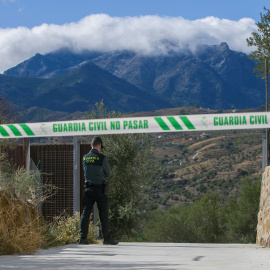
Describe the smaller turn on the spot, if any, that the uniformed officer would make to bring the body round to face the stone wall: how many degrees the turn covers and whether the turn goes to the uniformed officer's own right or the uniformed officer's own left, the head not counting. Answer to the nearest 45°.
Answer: approximately 45° to the uniformed officer's own right

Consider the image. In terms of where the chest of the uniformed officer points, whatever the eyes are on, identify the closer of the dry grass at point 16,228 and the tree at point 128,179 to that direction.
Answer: the tree

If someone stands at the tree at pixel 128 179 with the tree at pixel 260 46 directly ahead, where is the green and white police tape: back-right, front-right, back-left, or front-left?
back-right

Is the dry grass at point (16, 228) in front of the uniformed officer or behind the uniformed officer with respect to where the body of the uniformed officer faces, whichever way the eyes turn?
behind

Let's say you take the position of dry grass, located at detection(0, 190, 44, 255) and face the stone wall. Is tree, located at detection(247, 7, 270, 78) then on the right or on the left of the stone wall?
left

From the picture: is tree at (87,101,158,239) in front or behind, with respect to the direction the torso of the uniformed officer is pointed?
in front

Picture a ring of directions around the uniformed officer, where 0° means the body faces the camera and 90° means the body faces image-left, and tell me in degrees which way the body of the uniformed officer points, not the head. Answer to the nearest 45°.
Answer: approximately 225°
